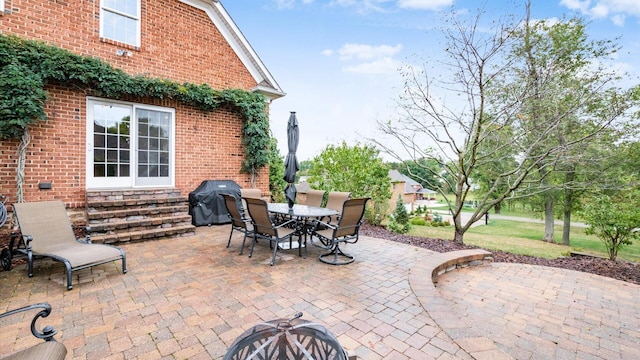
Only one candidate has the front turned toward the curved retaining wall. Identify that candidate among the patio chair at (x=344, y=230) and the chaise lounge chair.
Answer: the chaise lounge chair

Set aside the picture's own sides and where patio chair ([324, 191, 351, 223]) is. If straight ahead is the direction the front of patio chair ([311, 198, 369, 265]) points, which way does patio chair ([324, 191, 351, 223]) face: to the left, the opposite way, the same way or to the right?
to the left

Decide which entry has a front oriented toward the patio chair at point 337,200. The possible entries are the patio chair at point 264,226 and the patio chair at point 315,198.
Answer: the patio chair at point 264,226

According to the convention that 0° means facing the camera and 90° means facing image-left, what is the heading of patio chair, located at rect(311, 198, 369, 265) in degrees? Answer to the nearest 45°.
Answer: approximately 135°

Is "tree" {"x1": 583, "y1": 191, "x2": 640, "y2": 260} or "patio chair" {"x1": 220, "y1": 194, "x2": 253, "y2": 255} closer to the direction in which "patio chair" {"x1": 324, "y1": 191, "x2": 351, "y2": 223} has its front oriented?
the patio chair

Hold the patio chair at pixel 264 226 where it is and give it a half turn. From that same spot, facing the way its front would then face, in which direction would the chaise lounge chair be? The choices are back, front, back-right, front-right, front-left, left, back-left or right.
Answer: front-right

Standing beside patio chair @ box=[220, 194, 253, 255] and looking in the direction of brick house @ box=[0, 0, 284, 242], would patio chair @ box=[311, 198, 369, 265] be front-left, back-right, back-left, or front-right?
back-right

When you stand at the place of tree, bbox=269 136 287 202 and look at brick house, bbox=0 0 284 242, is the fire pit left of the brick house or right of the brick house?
left

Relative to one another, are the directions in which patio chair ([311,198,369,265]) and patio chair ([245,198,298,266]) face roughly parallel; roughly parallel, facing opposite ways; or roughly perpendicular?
roughly perpendicular

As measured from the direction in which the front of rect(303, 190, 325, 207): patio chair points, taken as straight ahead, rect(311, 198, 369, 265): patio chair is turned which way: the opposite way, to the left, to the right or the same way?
to the right

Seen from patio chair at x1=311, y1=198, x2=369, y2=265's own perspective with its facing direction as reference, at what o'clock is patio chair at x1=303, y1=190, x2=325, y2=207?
patio chair at x1=303, y1=190, x2=325, y2=207 is roughly at 1 o'clock from patio chair at x1=311, y1=198, x2=369, y2=265.

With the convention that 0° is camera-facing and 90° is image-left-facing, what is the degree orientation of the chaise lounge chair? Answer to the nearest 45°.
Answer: approximately 315°

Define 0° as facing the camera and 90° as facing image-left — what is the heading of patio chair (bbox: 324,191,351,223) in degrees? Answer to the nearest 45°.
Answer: approximately 45°

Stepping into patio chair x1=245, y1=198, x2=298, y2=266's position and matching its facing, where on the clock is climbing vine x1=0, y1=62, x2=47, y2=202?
The climbing vine is roughly at 8 o'clock from the patio chair.

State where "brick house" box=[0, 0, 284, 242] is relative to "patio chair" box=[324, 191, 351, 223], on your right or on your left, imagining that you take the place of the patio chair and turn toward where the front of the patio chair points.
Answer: on your right

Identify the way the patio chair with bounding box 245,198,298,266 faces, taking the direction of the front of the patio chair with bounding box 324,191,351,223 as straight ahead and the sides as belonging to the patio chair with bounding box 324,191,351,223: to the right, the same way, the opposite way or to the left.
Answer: the opposite way
